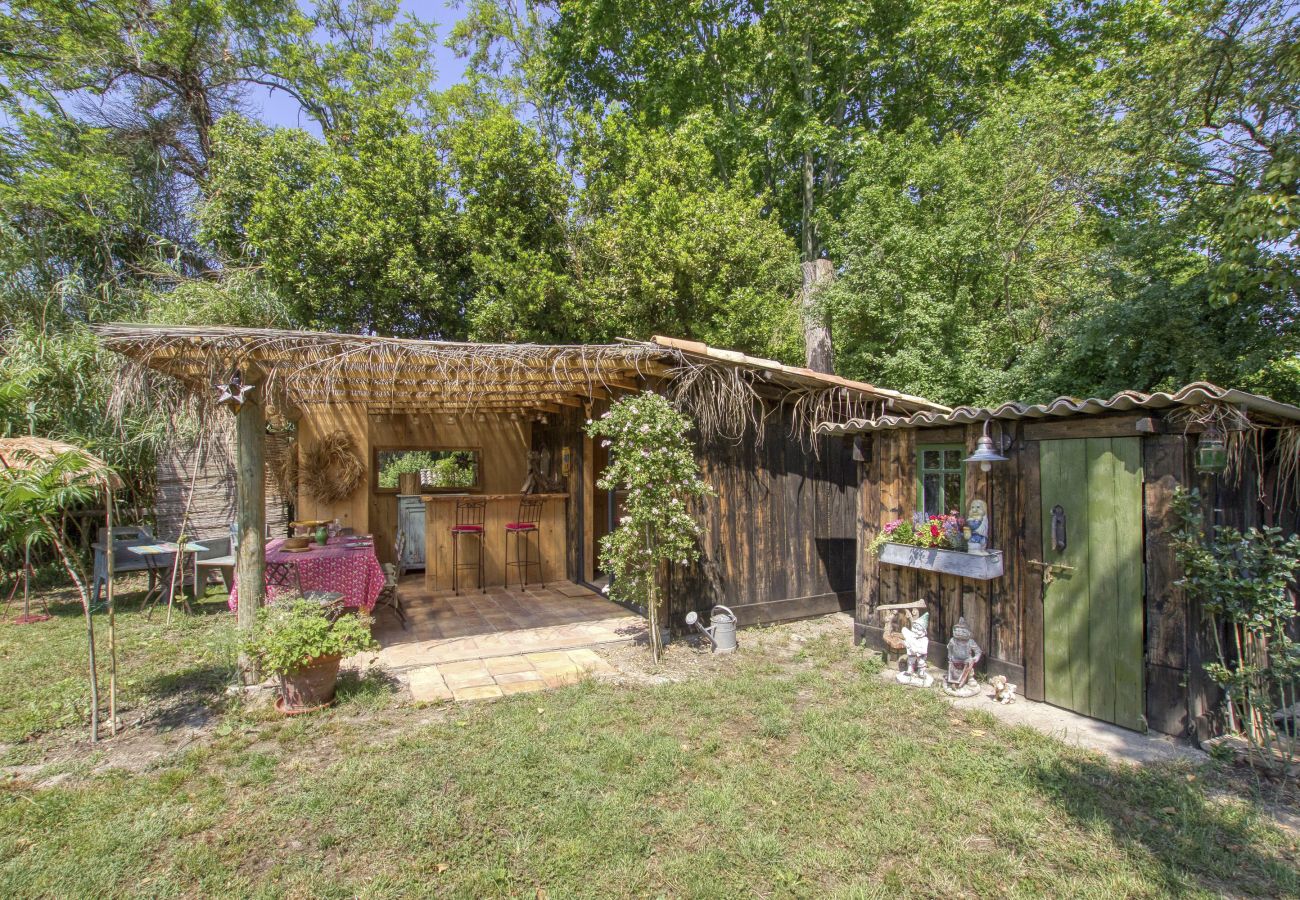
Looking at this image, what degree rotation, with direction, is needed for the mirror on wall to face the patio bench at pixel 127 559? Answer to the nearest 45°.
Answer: approximately 45° to its right

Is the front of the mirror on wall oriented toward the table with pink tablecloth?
yes

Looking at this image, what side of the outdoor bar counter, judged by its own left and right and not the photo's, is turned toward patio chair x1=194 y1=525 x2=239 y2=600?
right

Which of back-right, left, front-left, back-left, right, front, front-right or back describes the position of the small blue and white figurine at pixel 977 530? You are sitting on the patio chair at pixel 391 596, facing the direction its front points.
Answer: back-left

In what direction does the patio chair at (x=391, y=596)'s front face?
to the viewer's left

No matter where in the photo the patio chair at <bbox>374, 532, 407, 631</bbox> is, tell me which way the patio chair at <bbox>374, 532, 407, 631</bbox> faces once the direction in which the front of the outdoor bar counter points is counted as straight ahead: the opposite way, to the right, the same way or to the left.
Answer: to the right

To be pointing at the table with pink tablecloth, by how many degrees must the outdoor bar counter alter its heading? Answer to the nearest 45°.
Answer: approximately 45° to its right

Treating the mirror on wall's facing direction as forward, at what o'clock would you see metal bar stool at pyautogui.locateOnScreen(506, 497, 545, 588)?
The metal bar stool is roughly at 11 o'clock from the mirror on wall.

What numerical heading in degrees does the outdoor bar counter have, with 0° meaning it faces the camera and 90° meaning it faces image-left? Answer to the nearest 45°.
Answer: approximately 0°

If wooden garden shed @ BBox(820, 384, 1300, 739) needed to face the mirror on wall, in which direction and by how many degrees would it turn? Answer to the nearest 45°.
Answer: approximately 45° to its right
